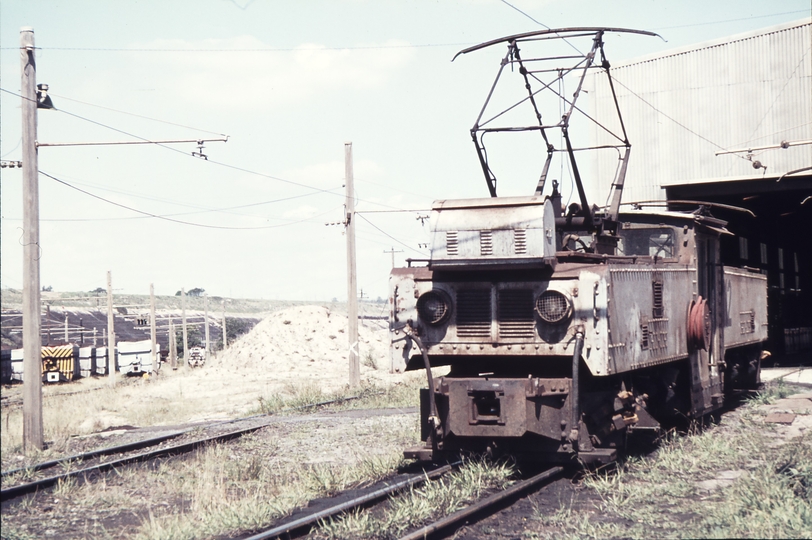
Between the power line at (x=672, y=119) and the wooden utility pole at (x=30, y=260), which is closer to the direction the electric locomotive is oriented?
the wooden utility pole

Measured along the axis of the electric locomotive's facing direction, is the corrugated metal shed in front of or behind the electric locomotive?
behind

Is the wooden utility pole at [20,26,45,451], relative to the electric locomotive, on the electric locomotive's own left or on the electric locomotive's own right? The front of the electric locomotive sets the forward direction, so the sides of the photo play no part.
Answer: on the electric locomotive's own right

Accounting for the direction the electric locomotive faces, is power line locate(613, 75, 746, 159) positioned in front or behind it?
behind

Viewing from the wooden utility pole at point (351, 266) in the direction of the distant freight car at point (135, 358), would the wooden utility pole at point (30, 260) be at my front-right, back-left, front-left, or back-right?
back-left

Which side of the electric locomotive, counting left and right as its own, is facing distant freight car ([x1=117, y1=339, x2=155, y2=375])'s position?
right

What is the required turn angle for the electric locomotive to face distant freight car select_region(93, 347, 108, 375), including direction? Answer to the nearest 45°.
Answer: approximately 90° to its right

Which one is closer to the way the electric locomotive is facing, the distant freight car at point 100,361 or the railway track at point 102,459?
the railway track

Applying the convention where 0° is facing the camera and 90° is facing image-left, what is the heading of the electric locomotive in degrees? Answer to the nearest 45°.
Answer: approximately 45°

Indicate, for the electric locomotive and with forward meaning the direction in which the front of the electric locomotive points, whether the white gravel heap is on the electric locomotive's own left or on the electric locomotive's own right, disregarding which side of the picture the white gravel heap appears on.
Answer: on the electric locomotive's own right
